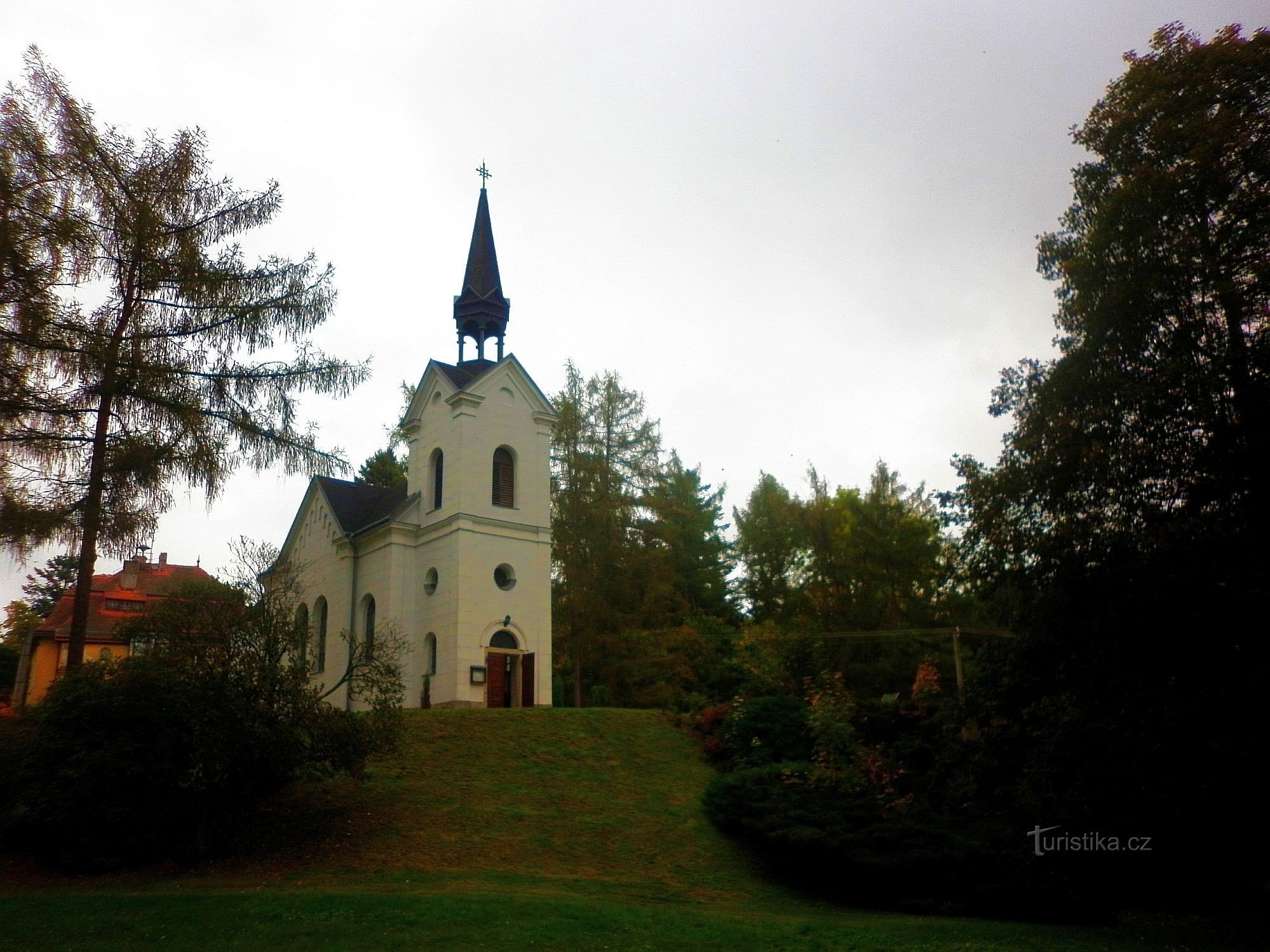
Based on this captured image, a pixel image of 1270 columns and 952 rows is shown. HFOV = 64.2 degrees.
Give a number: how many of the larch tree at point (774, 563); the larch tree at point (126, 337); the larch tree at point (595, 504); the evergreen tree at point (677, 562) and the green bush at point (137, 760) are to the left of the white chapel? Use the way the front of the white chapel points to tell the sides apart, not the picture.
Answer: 3

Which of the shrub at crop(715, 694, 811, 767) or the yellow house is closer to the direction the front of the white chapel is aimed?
the shrub

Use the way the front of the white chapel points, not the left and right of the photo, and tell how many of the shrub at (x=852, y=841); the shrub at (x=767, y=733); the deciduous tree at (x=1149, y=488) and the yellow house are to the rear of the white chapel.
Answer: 1

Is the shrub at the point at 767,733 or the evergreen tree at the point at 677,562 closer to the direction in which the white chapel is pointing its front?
the shrub

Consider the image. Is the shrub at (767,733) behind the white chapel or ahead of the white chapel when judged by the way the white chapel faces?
ahead

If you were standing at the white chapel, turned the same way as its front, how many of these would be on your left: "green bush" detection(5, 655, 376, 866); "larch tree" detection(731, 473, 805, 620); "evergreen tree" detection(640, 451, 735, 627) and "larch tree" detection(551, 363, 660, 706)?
3

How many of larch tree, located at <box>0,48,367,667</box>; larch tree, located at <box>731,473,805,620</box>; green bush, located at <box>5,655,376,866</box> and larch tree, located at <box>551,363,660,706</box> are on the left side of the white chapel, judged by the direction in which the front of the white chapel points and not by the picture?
2

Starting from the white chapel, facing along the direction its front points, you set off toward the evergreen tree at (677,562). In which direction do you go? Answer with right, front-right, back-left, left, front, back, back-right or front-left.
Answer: left

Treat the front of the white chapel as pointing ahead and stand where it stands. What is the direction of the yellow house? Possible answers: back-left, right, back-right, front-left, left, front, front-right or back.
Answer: back

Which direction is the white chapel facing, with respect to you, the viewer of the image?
facing the viewer and to the right of the viewer

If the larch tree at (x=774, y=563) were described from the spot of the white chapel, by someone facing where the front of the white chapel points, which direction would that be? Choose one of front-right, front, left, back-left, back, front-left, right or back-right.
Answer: left
